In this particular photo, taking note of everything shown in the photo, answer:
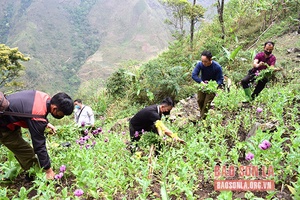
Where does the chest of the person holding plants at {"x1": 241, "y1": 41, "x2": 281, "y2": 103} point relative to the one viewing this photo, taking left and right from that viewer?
facing the viewer

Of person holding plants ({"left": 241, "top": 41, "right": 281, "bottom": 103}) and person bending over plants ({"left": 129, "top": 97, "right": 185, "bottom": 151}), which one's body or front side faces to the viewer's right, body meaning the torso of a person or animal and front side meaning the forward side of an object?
person bending over plants ({"left": 129, "top": 97, "right": 185, "bottom": 151})

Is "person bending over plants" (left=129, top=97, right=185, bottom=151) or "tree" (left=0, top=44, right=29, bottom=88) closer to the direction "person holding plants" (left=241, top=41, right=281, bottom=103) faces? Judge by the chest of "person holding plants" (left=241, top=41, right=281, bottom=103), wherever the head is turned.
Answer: the person bending over plants

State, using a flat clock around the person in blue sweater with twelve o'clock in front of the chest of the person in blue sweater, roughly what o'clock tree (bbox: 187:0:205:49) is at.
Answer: The tree is roughly at 6 o'clock from the person in blue sweater.

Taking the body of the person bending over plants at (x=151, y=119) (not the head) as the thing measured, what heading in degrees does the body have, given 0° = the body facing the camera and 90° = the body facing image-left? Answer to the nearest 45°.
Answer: approximately 270°

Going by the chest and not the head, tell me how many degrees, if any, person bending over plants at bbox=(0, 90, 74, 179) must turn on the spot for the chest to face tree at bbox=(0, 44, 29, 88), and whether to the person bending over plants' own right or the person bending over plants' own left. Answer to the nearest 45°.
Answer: approximately 90° to the person bending over plants' own left

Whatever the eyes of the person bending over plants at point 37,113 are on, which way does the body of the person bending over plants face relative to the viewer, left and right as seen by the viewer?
facing to the right of the viewer

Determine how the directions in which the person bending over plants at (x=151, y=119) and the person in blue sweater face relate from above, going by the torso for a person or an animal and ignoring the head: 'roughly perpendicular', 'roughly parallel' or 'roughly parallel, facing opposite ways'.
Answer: roughly perpendicular
